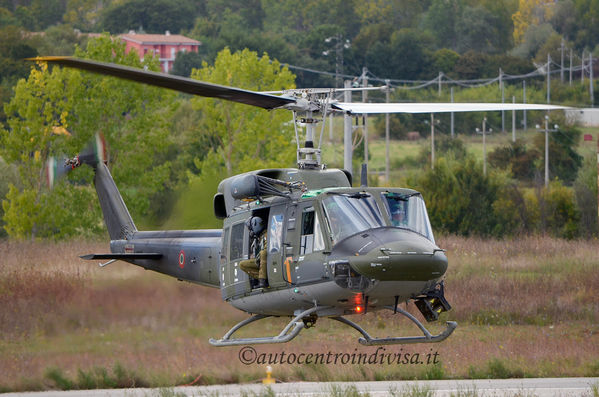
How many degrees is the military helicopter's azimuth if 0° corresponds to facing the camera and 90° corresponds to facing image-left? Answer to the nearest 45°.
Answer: approximately 315°

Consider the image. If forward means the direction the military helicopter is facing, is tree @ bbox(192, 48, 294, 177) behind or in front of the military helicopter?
behind

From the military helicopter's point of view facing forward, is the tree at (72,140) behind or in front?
behind

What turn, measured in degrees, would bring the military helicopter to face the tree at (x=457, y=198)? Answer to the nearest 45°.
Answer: approximately 135° to its left
